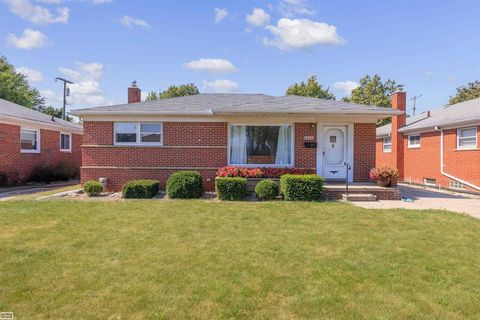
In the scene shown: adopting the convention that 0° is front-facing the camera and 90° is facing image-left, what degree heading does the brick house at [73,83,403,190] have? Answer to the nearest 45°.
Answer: approximately 0°

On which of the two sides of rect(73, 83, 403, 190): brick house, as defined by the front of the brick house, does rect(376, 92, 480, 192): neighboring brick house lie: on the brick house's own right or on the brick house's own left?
on the brick house's own left

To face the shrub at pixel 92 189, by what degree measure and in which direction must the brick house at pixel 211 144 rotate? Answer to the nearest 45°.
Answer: approximately 90° to its right

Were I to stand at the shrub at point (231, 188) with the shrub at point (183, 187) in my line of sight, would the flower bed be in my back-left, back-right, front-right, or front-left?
back-right

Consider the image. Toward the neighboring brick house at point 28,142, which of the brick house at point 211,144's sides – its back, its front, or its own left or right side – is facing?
right

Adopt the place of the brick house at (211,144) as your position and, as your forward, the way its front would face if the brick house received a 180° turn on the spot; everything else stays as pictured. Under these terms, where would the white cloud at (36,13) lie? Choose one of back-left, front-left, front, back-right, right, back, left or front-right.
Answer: left

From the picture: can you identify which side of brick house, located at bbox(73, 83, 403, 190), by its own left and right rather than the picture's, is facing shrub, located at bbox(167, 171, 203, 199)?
front

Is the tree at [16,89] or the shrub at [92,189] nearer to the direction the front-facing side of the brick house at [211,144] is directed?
the shrub
